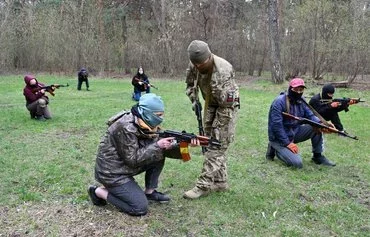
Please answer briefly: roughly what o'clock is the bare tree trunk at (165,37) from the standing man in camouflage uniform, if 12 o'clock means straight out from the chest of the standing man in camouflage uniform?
The bare tree trunk is roughly at 4 o'clock from the standing man in camouflage uniform.

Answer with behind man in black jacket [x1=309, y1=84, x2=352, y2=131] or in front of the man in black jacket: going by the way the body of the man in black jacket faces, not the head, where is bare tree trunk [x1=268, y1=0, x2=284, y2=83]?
behind

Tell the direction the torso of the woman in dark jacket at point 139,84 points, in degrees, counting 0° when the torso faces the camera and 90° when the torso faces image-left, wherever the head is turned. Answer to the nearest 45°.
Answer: approximately 0°

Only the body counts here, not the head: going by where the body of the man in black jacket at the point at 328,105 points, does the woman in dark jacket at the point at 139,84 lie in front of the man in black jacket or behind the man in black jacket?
behind

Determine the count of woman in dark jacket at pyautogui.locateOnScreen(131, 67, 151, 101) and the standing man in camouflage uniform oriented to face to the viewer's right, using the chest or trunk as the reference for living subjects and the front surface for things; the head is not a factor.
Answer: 0

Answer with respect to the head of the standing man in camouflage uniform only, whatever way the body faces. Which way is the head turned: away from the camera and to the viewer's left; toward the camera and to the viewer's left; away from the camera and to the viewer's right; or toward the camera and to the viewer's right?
toward the camera and to the viewer's left

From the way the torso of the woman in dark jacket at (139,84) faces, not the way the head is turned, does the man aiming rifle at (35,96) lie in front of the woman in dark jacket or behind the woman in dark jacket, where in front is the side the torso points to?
in front

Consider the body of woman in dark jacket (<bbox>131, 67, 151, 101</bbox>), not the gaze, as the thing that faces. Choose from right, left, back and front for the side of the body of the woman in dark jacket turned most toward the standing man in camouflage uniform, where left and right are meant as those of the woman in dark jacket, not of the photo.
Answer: front

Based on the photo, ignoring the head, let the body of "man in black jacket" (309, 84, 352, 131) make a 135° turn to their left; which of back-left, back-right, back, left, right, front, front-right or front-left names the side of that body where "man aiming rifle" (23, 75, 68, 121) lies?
left

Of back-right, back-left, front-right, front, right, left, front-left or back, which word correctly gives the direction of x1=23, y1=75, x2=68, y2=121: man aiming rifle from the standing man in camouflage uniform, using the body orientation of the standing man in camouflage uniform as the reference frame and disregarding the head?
right

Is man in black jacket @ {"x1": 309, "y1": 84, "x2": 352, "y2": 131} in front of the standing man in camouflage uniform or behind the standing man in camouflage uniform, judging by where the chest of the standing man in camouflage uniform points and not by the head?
behind

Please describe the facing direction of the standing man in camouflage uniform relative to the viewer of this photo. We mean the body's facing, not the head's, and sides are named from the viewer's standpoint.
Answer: facing the viewer and to the left of the viewer

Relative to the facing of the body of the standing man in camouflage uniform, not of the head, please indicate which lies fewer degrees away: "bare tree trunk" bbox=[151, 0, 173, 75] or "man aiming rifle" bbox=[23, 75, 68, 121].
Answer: the man aiming rifle
